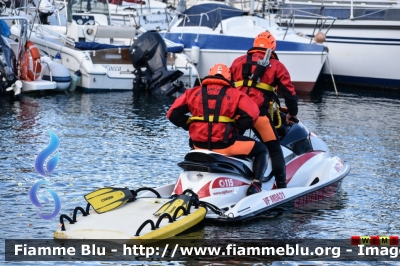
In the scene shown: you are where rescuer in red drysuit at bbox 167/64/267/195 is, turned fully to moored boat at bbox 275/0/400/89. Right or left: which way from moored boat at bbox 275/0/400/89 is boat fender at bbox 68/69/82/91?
left

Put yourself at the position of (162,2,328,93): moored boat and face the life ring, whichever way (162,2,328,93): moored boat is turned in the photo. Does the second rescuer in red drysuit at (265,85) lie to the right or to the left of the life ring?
left

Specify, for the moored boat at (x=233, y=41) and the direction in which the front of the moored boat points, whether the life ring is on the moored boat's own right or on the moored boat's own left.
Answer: on the moored boat's own right

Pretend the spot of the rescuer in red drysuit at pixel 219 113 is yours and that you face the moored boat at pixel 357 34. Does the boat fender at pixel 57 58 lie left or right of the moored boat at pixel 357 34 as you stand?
left

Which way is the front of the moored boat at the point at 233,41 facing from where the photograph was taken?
facing the viewer and to the right of the viewer

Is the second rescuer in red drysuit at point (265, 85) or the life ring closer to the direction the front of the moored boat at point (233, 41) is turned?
the second rescuer in red drysuit

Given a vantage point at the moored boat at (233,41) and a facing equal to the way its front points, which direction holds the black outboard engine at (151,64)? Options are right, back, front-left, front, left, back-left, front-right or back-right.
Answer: right

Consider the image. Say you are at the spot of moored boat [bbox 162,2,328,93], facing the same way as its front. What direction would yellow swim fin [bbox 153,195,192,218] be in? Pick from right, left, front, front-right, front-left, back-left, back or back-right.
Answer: front-right

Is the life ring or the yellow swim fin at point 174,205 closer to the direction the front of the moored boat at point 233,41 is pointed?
the yellow swim fin

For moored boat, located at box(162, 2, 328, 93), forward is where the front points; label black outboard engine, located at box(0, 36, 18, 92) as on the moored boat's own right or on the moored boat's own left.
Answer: on the moored boat's own right

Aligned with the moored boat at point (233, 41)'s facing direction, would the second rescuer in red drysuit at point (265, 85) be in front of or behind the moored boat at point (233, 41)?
in front

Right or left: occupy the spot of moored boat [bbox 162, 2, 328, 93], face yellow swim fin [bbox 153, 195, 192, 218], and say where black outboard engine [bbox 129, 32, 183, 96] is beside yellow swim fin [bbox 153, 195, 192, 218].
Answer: right

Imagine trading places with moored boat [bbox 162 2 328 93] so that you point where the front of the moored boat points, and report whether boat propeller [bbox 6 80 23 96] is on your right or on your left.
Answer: on your right

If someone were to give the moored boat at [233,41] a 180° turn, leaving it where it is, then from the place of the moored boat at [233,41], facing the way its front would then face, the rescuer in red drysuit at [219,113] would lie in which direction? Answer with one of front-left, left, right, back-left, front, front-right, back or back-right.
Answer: back-left
